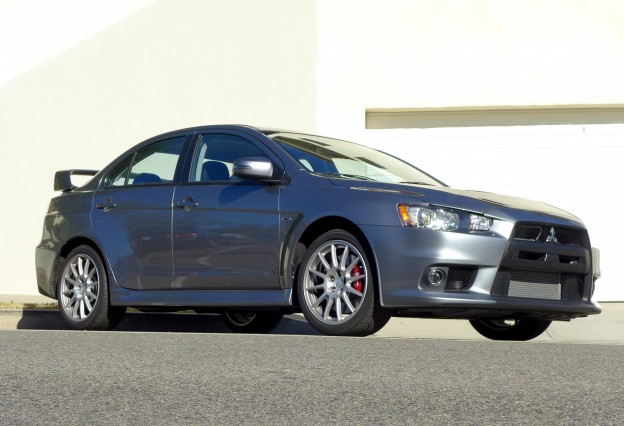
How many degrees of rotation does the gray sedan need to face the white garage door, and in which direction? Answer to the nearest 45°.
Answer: approximately 90° to its left

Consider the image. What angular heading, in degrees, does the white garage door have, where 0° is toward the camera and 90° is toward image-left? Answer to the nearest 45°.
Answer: approximately 0°

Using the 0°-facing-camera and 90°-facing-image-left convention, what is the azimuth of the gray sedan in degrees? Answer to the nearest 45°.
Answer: approximately 315°
